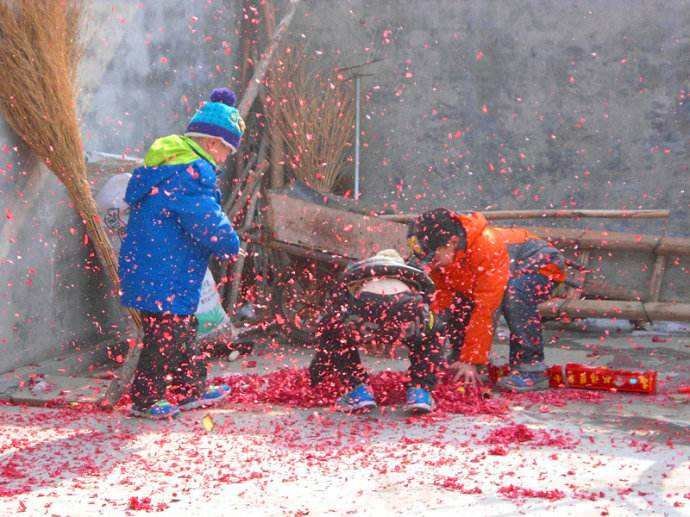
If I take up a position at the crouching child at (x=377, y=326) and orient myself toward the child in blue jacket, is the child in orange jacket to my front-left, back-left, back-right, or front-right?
back-right

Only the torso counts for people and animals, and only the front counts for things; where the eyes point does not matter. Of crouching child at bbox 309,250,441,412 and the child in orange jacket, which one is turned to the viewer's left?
the child in orange jacket

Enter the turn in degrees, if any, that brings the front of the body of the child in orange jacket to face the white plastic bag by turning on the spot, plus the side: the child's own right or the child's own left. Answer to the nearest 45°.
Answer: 0° — they already face it

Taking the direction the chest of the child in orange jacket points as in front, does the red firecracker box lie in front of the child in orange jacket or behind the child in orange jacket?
behind

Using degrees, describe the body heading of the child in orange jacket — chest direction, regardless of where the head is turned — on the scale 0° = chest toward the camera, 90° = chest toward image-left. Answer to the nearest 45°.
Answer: approximately 90°

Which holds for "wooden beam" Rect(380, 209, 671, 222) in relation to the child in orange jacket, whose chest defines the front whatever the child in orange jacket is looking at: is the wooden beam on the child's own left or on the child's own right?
on the child's own right

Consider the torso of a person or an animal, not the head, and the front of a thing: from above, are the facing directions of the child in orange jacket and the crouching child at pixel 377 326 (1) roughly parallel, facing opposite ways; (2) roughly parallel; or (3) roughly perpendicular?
roughly perpendicular
